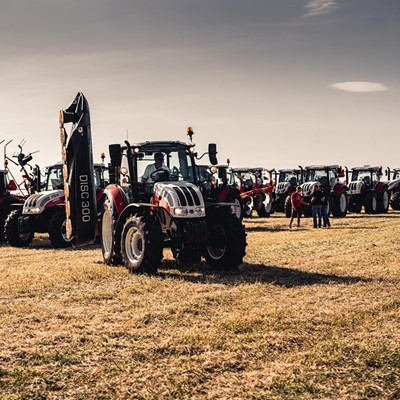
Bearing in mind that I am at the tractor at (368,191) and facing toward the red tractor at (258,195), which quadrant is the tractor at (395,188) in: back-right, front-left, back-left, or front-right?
back-right

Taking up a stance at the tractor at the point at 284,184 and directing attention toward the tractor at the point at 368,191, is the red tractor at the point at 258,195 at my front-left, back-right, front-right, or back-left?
back-right

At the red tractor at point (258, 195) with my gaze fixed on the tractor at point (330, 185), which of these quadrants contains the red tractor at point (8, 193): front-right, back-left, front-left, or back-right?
back-right

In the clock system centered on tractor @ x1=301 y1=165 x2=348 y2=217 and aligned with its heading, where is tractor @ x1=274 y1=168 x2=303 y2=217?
tractor @ x1=274 y1=168 x2=303 y2=217 is roughly at 3 o'clock from tractor @ x1=301 y1=165 x2=348 y2=217.

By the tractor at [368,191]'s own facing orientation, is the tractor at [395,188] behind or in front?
behind

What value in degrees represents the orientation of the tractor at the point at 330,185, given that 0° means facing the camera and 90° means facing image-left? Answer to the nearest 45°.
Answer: approximately 45°
